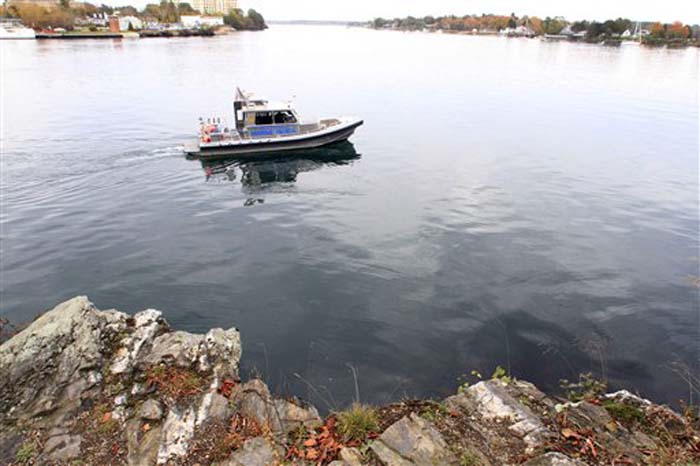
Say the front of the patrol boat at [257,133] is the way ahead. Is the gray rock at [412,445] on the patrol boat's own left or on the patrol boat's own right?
on the patrol boat's own right

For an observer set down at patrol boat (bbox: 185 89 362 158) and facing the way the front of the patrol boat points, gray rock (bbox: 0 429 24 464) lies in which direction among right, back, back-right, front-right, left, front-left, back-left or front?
right

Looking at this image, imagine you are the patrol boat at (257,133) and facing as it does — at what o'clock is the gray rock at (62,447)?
The gray rock is roughly at 3 o'clock from the patrol boat.

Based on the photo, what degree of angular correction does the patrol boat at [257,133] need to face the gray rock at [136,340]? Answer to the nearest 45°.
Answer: approximately 90° to its right

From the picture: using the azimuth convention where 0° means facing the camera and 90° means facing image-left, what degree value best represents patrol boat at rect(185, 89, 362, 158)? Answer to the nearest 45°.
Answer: approximately 270°

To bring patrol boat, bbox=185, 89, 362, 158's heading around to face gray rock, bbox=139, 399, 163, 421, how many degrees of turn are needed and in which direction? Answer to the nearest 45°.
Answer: approximately 90° to its right

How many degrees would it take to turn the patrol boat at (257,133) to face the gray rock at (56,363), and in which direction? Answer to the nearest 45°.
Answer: approximately 90° to its right

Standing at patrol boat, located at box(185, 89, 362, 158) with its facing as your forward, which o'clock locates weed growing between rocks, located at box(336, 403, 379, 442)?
The weed growing between rocks is roughly at 3 o'clock from the patrol boat.

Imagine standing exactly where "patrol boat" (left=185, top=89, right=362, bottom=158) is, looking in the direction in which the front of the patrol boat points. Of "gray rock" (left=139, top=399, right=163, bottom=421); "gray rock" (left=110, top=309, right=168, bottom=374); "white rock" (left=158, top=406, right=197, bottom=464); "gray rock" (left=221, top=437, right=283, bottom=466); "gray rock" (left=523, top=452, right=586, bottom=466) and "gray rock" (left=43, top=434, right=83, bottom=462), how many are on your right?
6

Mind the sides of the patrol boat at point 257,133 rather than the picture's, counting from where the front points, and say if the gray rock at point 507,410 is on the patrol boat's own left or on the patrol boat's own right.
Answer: on the patrol boat's own right

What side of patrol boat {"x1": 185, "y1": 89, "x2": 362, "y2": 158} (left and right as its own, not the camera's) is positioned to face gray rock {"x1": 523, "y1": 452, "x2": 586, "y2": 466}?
right

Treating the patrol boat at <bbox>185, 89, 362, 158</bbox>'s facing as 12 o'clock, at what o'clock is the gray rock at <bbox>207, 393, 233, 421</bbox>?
The gray rock is roughly at 3 o'clock from the patrol boat.

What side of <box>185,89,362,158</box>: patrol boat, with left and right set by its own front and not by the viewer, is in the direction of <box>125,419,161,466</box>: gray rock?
right
